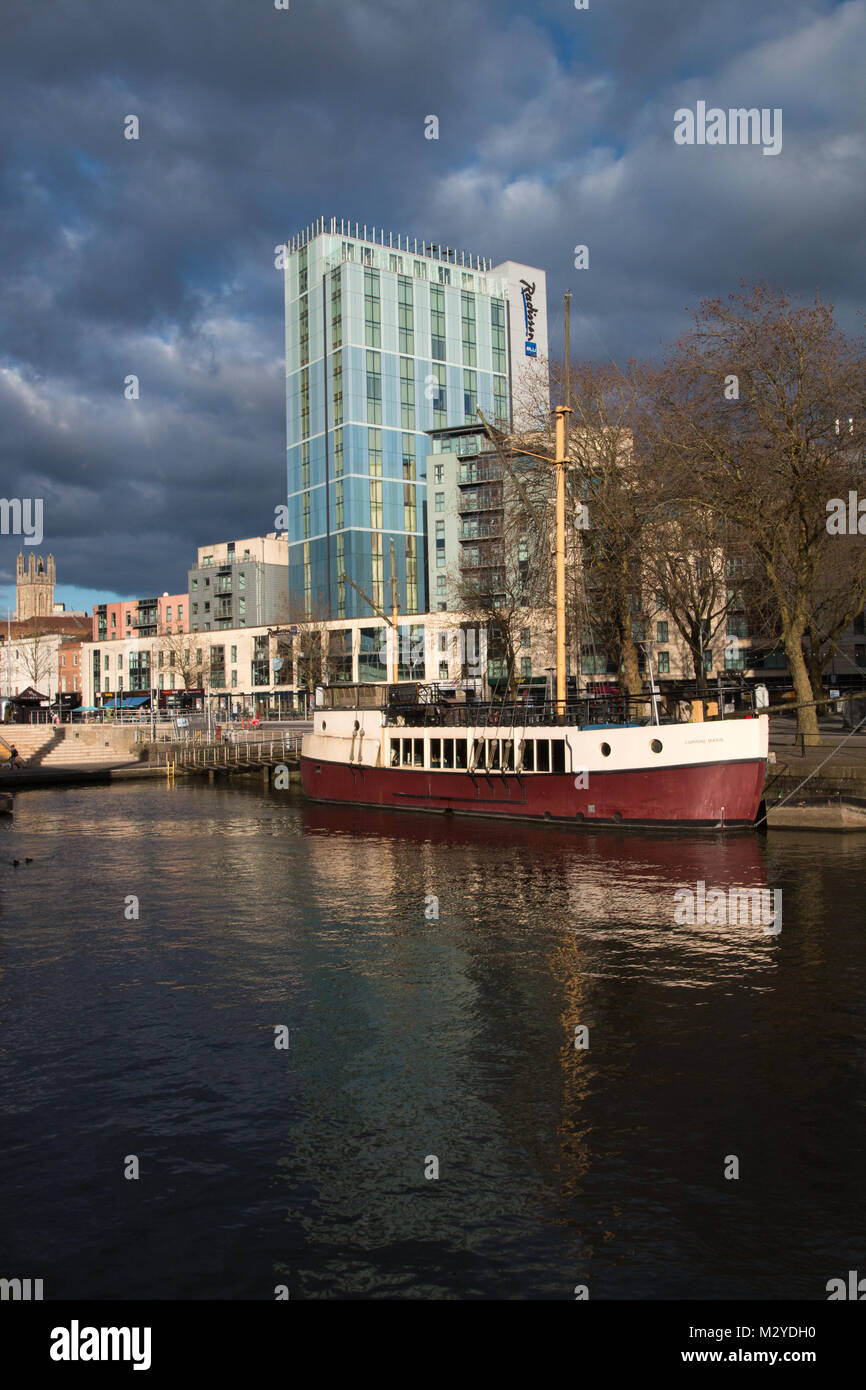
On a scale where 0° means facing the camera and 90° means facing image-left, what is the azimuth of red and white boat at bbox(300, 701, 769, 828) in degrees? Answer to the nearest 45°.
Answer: approximately 270°
